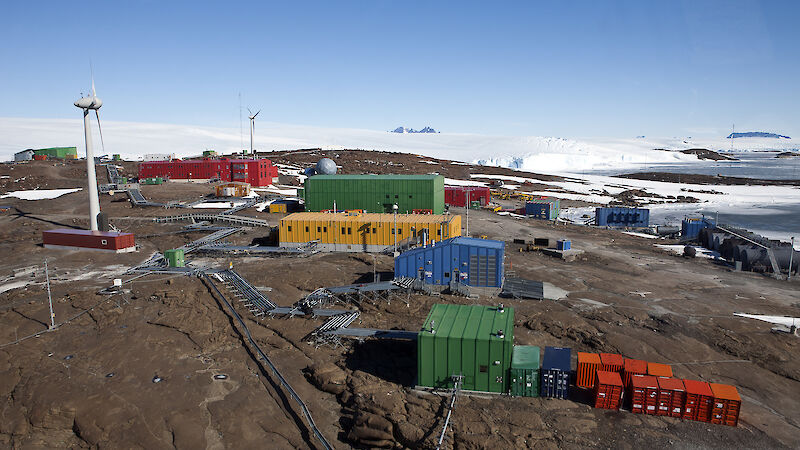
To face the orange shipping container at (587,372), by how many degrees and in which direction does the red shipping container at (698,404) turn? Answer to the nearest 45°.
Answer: approximately 90° to its right

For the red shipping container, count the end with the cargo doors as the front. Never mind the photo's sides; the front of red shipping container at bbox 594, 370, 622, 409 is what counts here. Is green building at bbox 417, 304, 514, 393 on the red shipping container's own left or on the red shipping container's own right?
on the red shipping container's own right

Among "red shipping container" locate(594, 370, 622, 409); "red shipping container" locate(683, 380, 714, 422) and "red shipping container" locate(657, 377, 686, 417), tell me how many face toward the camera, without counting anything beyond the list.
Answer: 3

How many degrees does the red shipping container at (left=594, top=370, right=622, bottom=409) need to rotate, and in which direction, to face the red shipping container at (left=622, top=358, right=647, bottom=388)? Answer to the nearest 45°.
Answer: approximately 135° to its left

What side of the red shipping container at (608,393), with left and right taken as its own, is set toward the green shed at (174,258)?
right

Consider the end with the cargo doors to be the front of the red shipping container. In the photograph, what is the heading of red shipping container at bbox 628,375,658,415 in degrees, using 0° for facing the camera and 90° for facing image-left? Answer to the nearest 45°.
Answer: approximately 0°

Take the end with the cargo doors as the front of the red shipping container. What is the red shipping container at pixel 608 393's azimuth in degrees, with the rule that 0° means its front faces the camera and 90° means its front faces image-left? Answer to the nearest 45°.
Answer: approximately 0°

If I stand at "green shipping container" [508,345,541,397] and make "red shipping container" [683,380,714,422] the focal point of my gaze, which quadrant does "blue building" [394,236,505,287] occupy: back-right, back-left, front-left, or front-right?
back-left

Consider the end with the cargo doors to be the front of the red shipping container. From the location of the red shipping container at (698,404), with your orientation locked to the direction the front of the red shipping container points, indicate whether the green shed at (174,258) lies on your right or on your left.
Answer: on your right

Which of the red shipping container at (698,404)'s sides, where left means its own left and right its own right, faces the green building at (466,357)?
right
